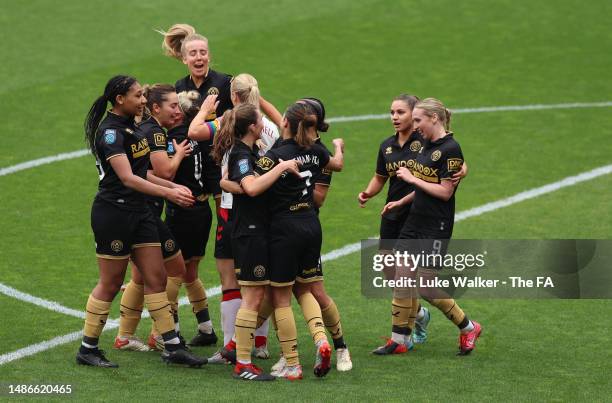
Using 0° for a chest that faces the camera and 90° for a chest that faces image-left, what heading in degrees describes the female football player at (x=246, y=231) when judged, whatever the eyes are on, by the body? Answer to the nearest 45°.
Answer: approximately 270°

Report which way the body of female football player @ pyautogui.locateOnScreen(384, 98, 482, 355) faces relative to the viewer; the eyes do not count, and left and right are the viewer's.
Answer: facing the viewer and to the left of the viewer

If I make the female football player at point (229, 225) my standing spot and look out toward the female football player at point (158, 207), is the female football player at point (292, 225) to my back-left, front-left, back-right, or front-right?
back-left

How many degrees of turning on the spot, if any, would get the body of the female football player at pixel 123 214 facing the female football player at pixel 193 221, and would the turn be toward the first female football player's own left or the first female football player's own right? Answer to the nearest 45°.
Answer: approximately 45° to the first female football player's own left

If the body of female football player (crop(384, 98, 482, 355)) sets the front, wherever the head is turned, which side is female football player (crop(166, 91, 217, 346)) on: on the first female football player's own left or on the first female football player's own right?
on the first female football player's own right

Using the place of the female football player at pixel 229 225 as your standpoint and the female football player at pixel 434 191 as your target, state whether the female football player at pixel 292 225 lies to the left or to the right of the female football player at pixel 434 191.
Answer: right

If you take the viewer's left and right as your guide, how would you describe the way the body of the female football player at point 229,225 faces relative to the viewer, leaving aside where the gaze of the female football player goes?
facing away from the viewer and to the left of the viewer

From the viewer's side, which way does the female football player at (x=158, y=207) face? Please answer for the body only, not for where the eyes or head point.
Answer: to the viewer's right

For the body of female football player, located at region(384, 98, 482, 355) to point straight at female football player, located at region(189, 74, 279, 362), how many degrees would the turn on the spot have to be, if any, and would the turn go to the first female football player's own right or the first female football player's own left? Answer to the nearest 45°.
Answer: approximately 45° to the first female football player's own right

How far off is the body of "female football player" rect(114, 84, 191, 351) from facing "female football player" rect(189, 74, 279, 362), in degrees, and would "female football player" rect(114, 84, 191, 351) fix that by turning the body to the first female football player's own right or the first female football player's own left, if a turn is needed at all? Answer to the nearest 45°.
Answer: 0° — they already face them

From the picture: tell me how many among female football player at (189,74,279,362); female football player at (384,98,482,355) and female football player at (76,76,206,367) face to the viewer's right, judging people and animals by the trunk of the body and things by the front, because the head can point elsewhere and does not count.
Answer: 1

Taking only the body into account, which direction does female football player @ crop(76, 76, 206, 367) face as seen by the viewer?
to the viewer's right

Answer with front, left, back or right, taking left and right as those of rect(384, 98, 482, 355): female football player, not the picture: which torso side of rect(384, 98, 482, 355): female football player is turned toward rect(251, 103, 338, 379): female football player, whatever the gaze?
front
